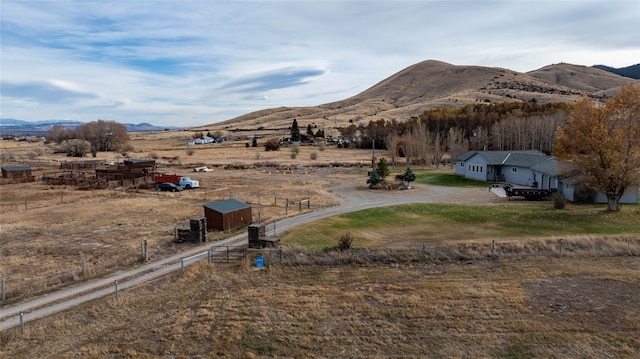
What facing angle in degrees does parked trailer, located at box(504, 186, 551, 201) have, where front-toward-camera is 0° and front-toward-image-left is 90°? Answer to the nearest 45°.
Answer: approximately 90°

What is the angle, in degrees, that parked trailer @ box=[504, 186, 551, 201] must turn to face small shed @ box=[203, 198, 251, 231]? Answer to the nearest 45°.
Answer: approximately 45° to its left

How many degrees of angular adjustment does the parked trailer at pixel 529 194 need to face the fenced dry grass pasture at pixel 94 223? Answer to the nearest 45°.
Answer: approximately 45° to its left

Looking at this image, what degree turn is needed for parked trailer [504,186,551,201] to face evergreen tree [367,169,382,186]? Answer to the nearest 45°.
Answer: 0° — it already faces it

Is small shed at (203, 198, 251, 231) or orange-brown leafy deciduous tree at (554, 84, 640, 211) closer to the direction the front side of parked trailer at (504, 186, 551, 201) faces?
the small shed
